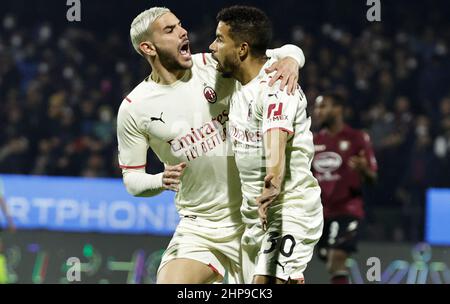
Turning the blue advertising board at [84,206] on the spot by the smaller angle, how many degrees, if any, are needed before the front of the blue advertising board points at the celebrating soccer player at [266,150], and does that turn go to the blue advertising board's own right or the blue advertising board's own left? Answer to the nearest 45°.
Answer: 0° — it already faces them

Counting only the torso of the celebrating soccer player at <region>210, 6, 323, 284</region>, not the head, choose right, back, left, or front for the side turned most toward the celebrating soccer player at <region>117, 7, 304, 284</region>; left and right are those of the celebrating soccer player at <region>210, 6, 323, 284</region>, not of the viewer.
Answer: right

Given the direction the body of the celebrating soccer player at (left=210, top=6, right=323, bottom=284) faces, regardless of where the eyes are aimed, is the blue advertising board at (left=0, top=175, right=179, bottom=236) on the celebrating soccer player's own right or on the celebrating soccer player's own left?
on the celebrating soccer player's own right

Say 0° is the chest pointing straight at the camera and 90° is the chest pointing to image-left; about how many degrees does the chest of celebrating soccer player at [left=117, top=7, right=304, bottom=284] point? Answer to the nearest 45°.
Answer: approximately 315°

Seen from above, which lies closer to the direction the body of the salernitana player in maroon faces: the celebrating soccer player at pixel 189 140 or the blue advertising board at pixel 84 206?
the celebrating soccer player

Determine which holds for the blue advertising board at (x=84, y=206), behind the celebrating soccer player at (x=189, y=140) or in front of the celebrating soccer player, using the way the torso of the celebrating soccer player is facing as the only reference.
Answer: behind

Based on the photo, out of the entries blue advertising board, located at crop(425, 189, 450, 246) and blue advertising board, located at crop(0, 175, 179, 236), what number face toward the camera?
2

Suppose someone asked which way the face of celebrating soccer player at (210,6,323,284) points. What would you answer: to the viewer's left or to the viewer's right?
to the viewer's left

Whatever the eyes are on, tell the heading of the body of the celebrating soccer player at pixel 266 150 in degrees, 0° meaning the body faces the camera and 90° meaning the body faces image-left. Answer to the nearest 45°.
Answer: approximately 45°

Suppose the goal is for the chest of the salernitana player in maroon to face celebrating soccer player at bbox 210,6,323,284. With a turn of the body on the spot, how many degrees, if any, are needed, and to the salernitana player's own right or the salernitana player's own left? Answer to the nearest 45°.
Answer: approximately 45° to the salernitana player's own left

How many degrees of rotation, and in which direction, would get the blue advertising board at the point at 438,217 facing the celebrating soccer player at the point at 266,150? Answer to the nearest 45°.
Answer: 0° — it already faces them

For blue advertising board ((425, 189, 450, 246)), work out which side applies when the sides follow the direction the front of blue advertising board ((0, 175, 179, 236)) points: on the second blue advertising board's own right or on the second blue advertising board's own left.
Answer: on the second blue advertising board's own left

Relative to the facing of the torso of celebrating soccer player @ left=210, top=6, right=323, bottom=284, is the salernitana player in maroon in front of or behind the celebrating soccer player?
behind
